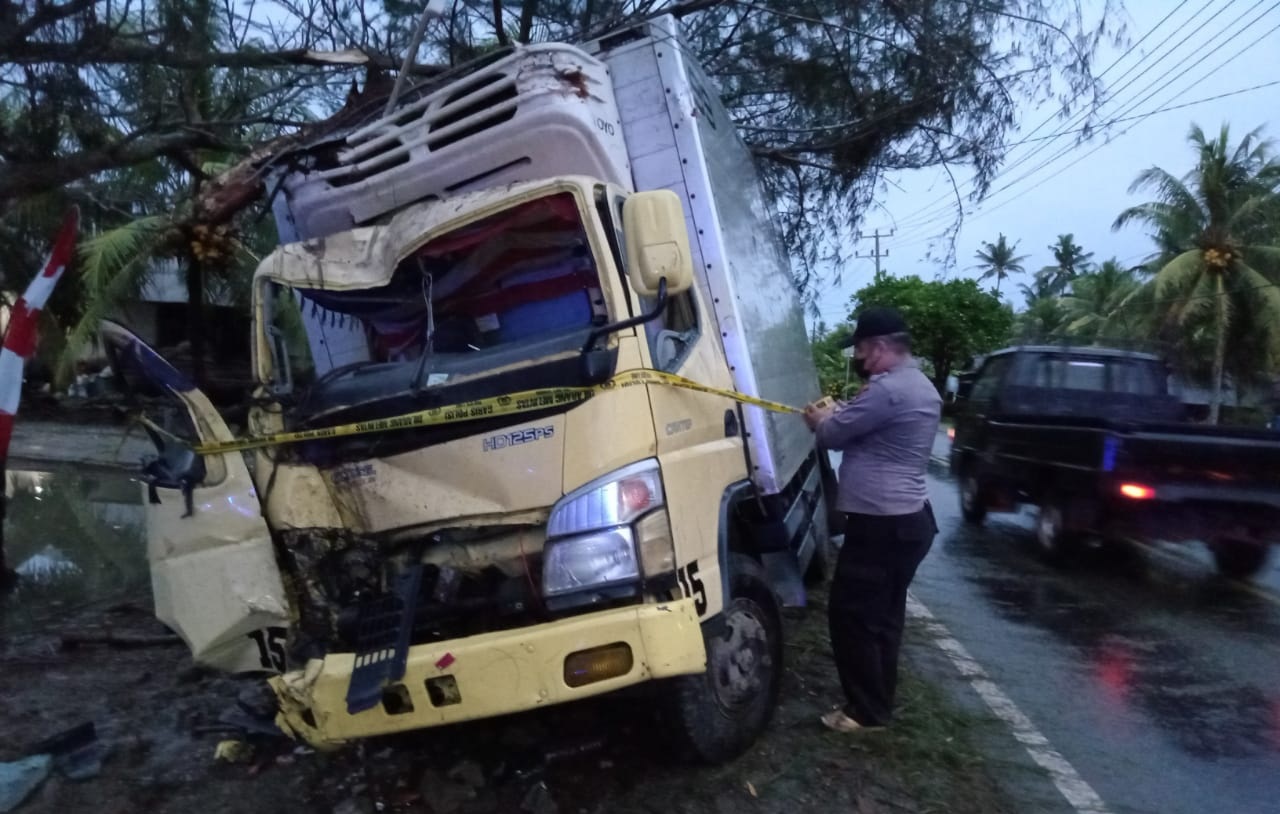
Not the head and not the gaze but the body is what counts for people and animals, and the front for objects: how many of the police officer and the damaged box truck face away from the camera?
0

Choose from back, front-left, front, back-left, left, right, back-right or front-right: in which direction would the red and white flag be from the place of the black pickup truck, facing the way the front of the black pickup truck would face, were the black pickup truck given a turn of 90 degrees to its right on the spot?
back

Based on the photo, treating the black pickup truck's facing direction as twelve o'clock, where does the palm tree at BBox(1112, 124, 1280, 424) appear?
The palm tree is roughly at 2 o'clock from the black pickup truck.

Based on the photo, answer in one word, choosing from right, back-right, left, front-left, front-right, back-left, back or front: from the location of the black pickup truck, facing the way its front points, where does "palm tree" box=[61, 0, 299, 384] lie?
left

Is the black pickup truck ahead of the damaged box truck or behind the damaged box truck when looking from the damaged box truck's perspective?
behind

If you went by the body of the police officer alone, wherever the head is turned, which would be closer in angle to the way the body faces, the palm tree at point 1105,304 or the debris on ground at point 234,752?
the debris on ground

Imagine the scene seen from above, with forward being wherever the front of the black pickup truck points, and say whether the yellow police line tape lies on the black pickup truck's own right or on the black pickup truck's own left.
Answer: on the black pickup truck's own left

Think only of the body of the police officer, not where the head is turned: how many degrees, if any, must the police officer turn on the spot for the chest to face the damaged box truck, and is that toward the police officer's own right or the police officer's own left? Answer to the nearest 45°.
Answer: approximately 45° to the police officer's own left

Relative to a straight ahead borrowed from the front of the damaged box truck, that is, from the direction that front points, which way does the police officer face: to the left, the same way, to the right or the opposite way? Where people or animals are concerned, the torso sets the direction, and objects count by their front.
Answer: to the right

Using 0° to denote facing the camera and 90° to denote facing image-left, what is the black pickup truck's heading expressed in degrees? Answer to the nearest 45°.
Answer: approximately 135°

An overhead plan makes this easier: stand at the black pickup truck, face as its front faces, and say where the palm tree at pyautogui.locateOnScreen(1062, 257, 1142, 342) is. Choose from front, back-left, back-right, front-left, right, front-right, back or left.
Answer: front-right

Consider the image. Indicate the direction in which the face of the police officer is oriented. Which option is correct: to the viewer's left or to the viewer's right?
to the viewer's left

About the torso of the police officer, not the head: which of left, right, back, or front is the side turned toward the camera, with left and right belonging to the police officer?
left
